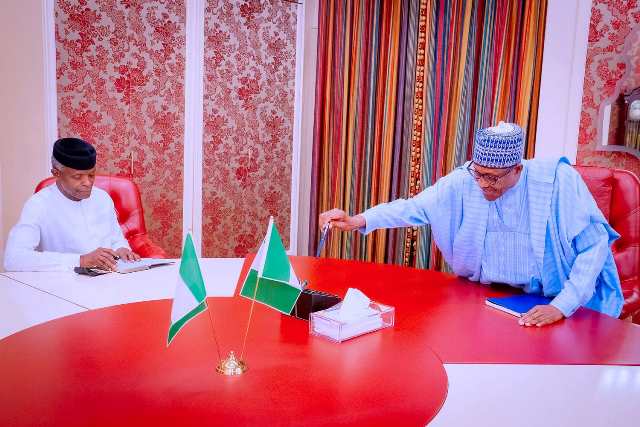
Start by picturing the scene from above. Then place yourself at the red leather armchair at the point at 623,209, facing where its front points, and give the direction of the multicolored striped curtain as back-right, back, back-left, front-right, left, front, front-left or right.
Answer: right

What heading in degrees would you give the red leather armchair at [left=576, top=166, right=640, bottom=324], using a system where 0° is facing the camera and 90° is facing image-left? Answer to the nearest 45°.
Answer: approximately 45°

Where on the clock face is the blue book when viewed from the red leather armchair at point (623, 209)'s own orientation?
The blue book is roughly at 11 o'clock from the red leather armchair.

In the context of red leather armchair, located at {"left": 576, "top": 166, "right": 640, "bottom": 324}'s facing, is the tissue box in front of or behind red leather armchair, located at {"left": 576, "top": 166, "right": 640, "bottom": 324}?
in front

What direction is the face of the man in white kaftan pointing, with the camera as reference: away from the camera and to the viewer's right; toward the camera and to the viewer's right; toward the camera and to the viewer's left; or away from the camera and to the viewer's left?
toward the camera and to the viewer's right

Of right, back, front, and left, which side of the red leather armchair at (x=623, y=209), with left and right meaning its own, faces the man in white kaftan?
front

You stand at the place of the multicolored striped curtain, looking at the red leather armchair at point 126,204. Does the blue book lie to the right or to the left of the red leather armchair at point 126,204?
left

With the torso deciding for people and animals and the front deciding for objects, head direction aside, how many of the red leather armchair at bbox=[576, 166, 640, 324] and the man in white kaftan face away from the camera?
0

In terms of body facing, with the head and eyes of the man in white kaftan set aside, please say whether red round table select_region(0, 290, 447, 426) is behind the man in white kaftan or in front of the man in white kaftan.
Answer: in front
